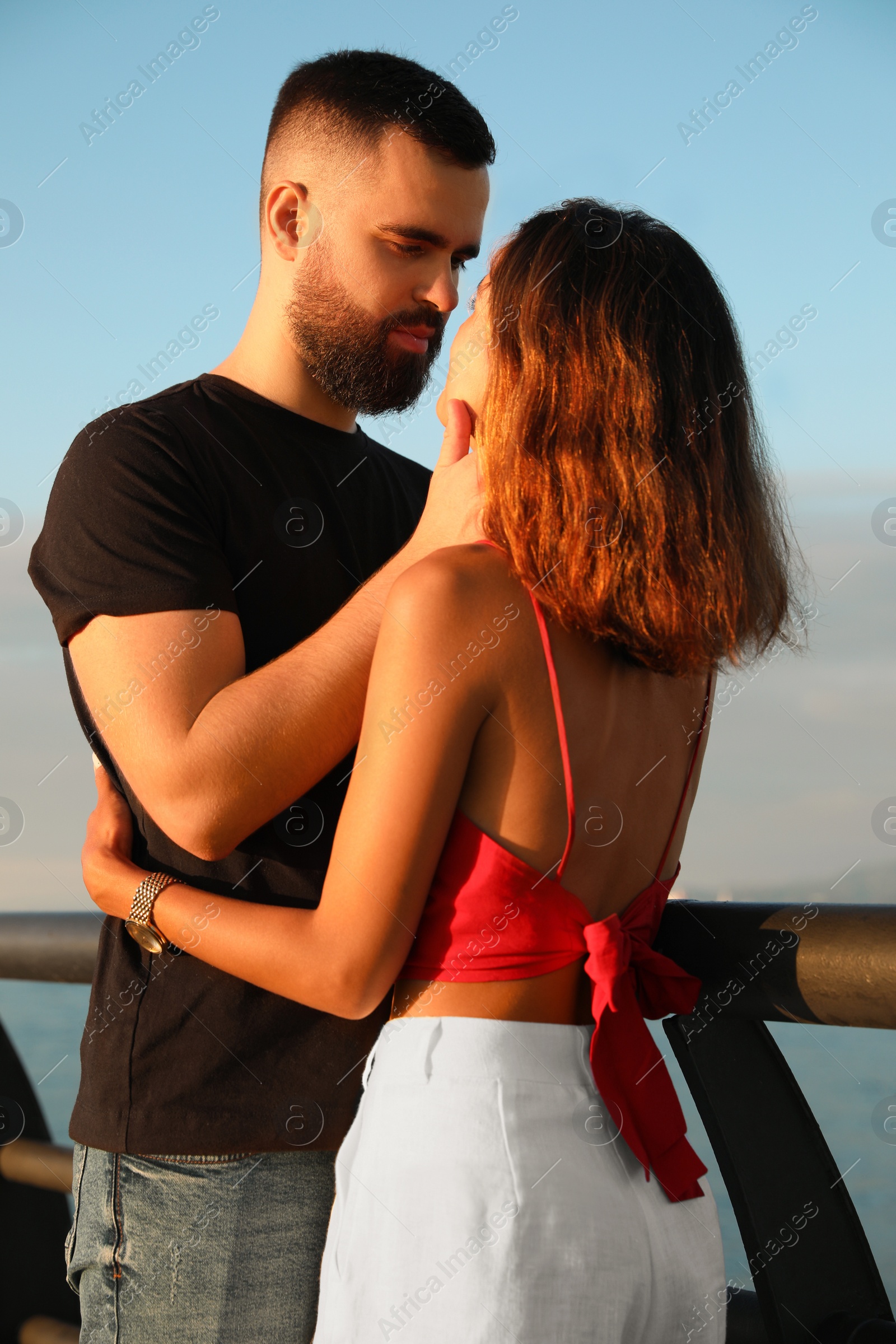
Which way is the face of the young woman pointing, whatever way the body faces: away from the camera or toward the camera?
away from the camera

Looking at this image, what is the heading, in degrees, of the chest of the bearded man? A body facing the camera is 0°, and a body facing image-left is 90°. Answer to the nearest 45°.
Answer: approximately 315°

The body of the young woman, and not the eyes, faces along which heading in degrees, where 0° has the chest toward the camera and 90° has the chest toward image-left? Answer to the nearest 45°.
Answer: approximately 135°

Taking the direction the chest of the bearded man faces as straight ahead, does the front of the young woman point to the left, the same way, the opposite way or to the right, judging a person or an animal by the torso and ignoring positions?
the opposite way
